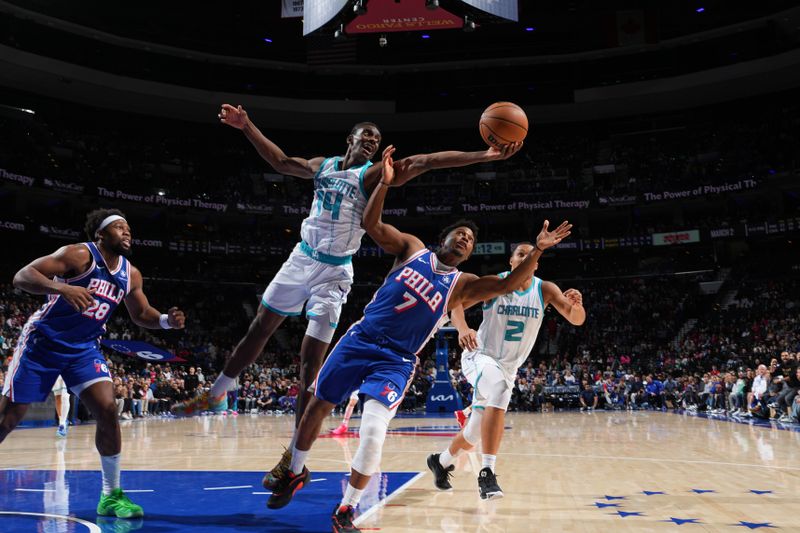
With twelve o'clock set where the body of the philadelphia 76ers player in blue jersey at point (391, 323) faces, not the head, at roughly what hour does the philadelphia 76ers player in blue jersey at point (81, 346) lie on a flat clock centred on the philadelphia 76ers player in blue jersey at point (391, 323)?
the philadelphia 76ers player in blue jersey at point (81, 346) is roughly at 3 o'clock from the philadelphia 76ers player in blue jersey at point (391, 323).

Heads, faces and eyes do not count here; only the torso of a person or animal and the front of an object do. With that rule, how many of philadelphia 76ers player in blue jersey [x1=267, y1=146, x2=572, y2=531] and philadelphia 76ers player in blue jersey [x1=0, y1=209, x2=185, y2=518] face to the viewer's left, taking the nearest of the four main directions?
0

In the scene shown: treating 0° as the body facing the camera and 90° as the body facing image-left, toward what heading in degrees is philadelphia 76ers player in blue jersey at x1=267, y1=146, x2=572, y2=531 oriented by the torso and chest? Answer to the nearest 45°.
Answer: approximately 0°

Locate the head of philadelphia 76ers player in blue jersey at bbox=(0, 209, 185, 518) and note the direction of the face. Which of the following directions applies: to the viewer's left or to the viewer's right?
to the viewer's right

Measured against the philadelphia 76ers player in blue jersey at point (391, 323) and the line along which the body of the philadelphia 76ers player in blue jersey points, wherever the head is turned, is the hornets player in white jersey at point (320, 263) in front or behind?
behind
